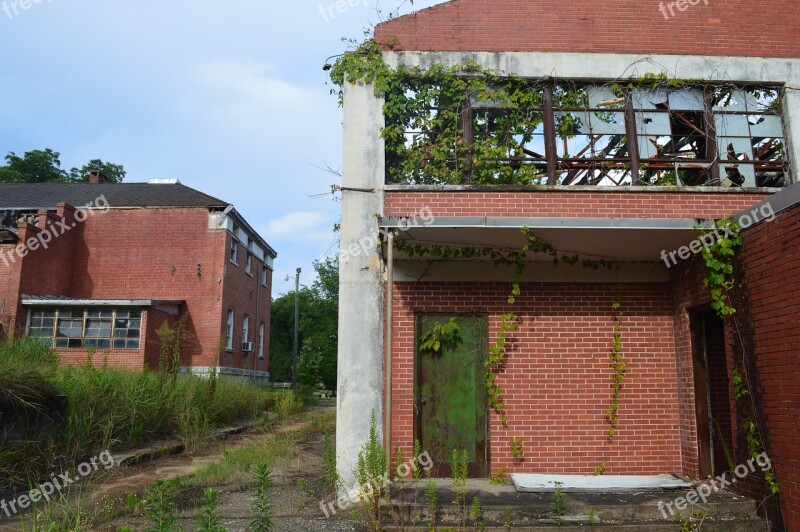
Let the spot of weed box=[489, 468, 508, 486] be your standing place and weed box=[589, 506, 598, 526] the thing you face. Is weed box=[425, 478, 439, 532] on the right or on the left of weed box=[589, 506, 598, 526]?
right

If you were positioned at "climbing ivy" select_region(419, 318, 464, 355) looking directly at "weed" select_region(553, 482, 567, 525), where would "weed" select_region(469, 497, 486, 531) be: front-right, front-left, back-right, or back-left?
front-right

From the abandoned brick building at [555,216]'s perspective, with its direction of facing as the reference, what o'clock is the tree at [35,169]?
The tree is roughly at 4 o'clock from the abandoned brick building.

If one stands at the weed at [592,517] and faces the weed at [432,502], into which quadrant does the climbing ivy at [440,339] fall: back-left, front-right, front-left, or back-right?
front-right

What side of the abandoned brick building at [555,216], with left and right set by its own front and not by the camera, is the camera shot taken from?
front
